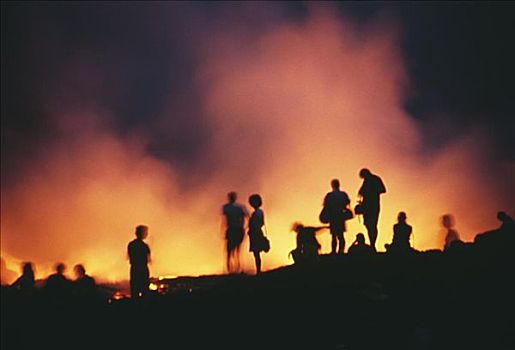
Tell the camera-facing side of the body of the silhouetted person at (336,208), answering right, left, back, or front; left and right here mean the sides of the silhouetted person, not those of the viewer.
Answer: back

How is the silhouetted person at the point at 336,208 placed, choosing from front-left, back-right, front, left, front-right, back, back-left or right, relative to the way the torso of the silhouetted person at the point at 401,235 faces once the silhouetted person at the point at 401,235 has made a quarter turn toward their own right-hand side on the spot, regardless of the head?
back

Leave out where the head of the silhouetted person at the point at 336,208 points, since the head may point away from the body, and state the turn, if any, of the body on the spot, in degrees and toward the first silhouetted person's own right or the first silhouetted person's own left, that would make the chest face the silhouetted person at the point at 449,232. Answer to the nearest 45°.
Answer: approximately 45° to the first silhouetted person's own right

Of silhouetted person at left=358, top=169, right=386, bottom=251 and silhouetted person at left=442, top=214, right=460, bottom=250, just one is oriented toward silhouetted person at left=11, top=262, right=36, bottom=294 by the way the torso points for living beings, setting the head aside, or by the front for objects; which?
silhouetted person at left=358, top=169, right=386, bottom=251

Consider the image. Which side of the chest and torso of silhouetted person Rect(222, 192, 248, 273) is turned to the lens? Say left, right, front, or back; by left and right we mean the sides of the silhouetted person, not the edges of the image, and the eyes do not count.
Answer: back

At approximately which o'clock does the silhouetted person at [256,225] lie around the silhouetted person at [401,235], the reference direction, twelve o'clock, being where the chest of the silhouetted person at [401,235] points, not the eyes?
the silhouetted person at [256,225] is roughly at 9 o'clock from the silhouetted person at [401,235].

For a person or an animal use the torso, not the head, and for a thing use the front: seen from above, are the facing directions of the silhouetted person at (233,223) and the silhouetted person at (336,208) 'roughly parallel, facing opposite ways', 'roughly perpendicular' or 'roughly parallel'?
roughly parallel

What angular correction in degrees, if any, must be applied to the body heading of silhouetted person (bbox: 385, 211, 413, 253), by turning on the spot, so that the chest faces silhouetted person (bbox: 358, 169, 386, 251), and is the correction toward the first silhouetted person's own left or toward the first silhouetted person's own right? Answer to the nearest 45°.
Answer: approximately 135° to the first silhouetted person's own left

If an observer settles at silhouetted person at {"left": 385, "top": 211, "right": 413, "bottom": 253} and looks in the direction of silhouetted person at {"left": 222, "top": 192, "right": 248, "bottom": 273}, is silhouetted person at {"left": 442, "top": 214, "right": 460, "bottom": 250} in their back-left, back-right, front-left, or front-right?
back-right

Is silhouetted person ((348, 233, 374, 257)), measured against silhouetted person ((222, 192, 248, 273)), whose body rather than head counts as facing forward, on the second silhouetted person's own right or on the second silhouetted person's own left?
on the second silhouetted person's own right

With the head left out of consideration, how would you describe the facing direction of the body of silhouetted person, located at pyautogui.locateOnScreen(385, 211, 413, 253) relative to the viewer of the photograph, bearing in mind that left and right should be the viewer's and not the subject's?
facing away from the viewer and to the left of the viewer
